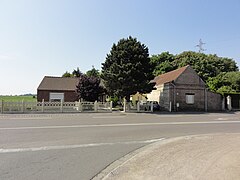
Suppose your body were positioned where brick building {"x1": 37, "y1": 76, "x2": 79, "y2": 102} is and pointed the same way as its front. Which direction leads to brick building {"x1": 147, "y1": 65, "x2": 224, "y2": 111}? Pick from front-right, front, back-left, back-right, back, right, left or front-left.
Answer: front-left

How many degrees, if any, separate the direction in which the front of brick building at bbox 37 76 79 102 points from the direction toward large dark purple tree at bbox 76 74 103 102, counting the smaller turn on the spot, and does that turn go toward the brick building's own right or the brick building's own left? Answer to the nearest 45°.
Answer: approximately 45° to the brick building's own left

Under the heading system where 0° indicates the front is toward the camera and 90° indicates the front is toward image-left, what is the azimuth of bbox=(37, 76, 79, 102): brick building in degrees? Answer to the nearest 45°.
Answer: approximately 0°

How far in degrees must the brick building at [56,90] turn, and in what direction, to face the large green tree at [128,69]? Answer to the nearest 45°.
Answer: approximately 45° to its left
